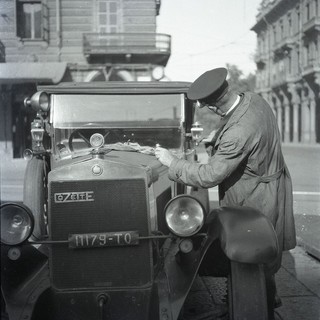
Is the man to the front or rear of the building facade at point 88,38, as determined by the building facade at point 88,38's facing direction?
to the front

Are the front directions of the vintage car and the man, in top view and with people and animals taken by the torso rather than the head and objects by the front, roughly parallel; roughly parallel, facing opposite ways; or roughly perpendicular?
roughly perpendicular

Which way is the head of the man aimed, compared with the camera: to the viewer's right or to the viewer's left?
to the viewer's left

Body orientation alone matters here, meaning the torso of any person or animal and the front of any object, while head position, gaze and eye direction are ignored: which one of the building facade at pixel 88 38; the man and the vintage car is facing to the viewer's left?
the man

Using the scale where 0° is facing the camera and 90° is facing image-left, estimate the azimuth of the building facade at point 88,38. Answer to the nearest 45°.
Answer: approximately 0°

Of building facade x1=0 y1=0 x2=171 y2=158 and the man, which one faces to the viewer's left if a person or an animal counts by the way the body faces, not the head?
the man

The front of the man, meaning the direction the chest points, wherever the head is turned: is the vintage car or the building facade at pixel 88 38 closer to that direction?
the vintage car

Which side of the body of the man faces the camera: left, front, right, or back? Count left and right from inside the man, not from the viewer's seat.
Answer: left

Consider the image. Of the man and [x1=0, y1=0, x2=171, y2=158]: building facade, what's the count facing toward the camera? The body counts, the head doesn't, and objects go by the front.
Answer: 1

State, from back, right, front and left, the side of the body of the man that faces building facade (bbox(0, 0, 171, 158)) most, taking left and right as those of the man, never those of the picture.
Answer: right

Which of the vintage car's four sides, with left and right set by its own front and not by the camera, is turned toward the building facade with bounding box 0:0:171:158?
back

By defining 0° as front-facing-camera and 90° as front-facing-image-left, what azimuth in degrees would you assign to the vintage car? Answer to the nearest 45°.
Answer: approximately 0°

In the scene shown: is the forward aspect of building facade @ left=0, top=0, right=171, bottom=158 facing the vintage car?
yes
